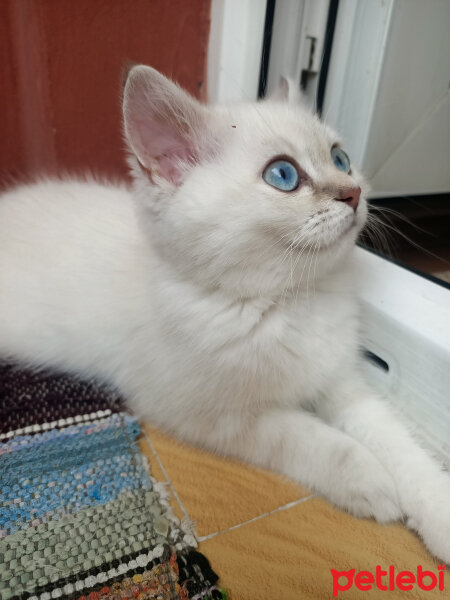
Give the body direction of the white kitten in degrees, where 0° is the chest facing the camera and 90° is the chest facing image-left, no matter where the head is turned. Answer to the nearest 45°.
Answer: approximately 315°
